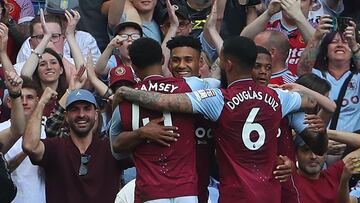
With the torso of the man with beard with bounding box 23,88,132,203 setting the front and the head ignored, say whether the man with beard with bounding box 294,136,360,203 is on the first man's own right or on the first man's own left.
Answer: on the first man's own left

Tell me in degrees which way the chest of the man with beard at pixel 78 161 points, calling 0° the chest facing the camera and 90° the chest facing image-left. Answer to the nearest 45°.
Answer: approximately 0°

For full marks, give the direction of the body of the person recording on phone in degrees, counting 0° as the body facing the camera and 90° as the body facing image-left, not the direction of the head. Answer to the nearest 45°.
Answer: approximately 0°
